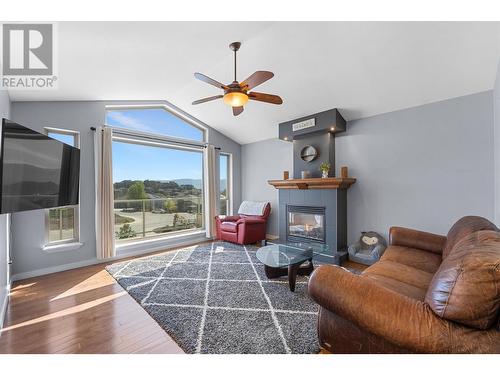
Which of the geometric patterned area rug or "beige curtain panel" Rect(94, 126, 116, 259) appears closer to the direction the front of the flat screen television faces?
the geometric patterned area rug

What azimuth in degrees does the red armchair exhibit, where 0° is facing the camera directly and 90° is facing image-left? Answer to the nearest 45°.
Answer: approximately 45°

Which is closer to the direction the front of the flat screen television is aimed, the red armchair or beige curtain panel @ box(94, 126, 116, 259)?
the red armchair

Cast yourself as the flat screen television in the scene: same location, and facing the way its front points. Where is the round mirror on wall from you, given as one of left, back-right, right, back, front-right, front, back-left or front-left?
front-left

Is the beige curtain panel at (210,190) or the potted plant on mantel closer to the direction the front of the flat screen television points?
the potted plant on mantel

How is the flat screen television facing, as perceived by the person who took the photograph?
facing the viewer and to the right of the viewer

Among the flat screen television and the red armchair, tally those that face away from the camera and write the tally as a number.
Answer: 0

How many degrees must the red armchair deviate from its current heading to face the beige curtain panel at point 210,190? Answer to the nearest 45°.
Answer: approximately 90° to its right

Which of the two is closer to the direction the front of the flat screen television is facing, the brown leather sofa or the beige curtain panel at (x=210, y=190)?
the brown leather sofa

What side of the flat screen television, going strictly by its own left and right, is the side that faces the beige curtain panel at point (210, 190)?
left

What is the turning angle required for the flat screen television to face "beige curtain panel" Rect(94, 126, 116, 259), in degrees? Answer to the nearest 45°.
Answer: approximately 90° to its left

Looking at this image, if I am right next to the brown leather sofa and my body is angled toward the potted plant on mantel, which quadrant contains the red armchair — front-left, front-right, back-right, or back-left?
front-left
